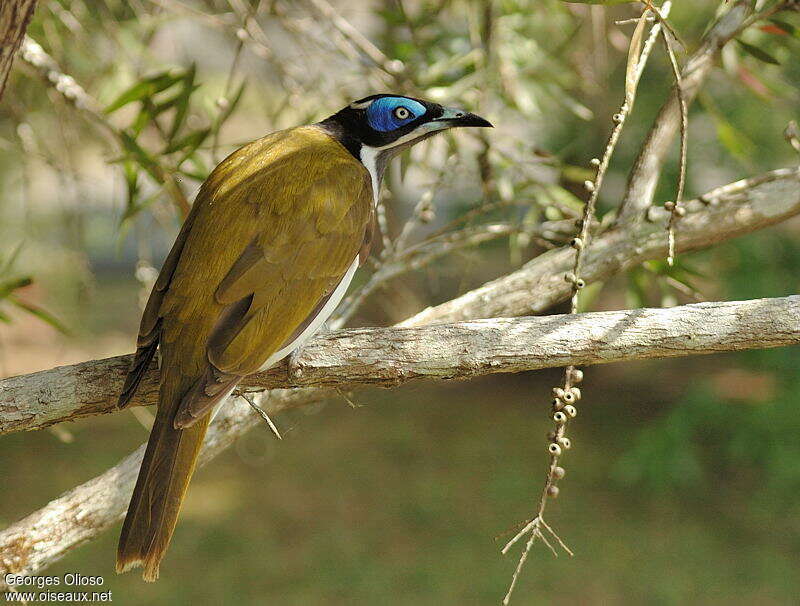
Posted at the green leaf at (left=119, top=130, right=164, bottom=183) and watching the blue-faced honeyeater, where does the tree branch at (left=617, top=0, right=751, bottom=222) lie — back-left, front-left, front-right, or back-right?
front-left

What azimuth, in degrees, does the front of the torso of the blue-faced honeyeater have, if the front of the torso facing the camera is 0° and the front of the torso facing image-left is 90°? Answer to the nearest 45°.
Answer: approximately 225°

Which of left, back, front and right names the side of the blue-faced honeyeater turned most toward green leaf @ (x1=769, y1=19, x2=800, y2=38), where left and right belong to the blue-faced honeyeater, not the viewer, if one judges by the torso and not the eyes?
front

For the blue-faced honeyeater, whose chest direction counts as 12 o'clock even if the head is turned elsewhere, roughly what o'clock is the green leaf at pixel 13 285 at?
The green leaf is roughly at 8 o'clock from the blue-faced honeyeater.

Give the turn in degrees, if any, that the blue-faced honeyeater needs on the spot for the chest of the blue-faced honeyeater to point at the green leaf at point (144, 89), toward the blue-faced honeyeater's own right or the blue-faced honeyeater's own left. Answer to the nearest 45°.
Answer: approximately 45° to the blue-faced honeyeater's own left

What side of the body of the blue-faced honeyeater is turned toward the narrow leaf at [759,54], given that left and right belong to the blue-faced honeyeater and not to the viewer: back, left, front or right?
front

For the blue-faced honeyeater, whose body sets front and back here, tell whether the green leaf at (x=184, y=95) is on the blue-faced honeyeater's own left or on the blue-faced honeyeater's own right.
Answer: on the blue-faced honeyeater's own left

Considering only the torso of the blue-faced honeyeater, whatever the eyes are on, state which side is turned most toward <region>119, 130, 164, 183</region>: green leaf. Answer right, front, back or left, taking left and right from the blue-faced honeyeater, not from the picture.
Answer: left
